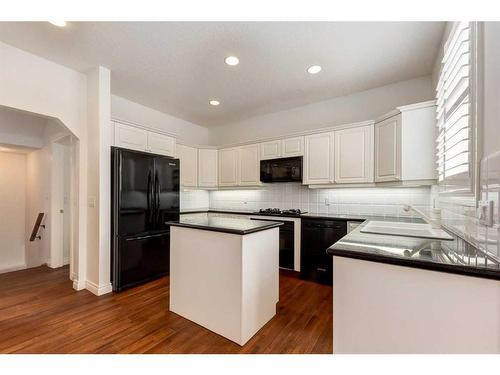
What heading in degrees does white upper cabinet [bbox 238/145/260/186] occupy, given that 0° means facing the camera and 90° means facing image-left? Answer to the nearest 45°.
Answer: approximately 45°

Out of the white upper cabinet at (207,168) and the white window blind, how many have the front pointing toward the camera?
1

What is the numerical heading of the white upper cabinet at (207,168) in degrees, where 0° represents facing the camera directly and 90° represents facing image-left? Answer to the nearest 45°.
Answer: approximately 0°

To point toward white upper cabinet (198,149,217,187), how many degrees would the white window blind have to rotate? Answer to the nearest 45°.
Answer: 0° — it already faces it

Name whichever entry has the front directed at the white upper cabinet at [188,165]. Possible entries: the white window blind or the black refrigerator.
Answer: the white window blind

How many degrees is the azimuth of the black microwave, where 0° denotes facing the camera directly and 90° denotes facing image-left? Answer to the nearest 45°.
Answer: approximately 45°

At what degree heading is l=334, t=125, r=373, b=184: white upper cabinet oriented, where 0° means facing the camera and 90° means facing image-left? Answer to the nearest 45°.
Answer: approximately 45°

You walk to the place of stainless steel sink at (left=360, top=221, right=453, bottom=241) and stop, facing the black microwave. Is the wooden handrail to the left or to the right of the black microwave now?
left

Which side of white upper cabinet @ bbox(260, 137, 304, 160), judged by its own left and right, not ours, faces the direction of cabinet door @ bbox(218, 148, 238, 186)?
right

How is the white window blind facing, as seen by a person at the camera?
facing to the left of the viewer
